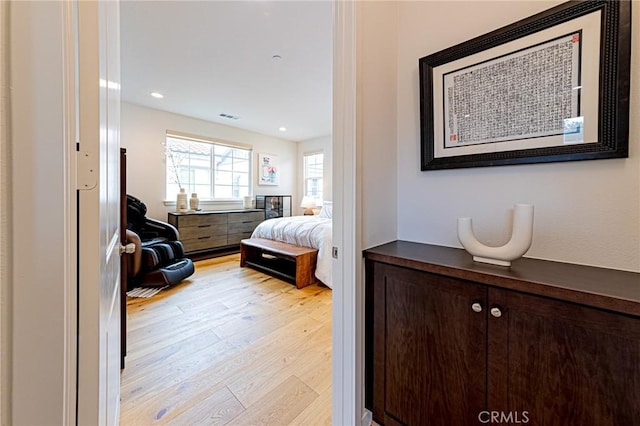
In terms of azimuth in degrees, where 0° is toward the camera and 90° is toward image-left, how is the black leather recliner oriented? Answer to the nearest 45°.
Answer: approximately 315°

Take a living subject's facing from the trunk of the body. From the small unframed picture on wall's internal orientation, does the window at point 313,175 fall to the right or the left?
on its left

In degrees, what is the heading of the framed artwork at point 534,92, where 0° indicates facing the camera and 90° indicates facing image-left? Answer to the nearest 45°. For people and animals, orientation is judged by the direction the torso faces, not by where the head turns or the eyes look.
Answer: approximately 45°

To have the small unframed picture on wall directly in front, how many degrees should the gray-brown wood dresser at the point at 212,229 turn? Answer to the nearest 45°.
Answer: approximately 90° to its left

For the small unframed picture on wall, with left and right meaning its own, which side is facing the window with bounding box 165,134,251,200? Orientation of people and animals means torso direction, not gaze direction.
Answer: right

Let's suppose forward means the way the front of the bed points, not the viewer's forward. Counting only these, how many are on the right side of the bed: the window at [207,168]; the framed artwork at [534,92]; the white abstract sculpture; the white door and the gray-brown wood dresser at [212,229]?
2

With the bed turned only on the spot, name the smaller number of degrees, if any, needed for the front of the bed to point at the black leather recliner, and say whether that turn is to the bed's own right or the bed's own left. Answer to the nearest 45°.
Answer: approximately 45° to the bed's own right

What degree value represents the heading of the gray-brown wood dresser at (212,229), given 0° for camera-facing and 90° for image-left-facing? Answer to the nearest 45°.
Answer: approximately 315°

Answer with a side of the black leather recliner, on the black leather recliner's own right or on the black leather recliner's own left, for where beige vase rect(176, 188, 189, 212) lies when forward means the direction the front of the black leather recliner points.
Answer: on the black leather recliner's own left

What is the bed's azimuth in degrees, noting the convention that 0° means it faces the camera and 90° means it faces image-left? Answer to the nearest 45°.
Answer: approximately 45°

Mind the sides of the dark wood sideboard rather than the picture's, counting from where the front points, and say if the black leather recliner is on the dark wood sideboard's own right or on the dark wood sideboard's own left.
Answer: on the dark wood sideboard's own right

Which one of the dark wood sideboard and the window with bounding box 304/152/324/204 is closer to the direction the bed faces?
the dark wood sideboard

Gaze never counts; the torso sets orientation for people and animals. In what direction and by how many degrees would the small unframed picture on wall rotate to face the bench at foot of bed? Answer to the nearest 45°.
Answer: approximately 45° to its right
